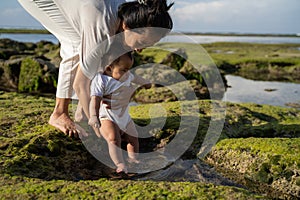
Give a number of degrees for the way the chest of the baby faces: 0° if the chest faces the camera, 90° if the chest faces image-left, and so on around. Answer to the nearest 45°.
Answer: approximately 315°

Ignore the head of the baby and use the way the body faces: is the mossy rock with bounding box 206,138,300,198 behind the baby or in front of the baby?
in front

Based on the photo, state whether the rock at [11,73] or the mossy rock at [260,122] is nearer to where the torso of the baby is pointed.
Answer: the mossy rock

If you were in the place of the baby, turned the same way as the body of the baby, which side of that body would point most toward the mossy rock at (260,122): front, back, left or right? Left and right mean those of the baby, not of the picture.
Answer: left
